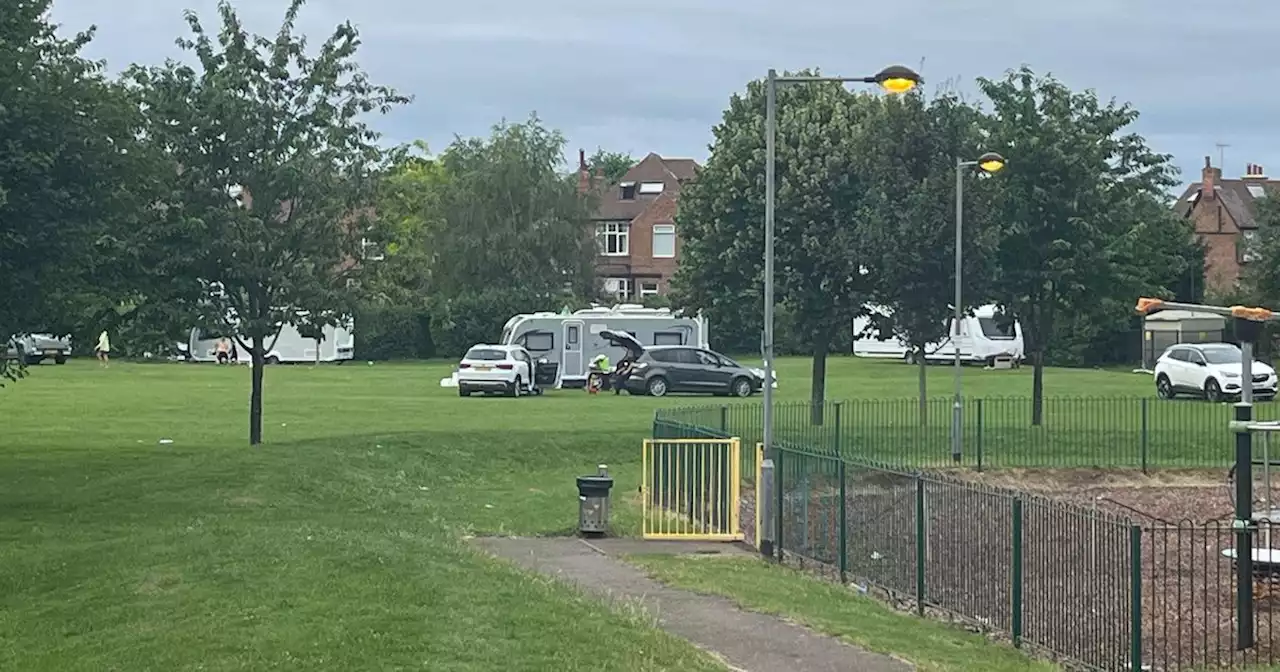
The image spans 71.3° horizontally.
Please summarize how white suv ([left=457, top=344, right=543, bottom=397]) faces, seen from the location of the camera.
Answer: facing away from the viewer and to the right of the viewer

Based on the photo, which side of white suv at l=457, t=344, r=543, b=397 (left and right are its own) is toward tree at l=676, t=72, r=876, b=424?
back

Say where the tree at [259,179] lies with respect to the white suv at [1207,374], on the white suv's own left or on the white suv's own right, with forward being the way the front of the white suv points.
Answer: on the white suv's own right

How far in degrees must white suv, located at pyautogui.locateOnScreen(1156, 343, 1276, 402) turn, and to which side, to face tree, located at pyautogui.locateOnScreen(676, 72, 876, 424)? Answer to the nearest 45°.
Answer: approximately 90° to its right

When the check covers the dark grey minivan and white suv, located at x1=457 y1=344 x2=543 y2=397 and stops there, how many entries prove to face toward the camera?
0

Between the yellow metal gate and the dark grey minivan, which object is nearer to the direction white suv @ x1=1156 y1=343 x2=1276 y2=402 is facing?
the yellow metal gate

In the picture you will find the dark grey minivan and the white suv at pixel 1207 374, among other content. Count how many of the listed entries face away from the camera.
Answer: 0

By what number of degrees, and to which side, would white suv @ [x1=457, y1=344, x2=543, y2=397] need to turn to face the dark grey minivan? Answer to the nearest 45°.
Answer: approximately 45° to its right

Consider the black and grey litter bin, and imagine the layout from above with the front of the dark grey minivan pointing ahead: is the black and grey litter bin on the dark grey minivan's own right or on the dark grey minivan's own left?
on the dark grey minivan's own right

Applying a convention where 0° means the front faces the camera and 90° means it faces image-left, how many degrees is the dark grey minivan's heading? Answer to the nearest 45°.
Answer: approximately 270°
